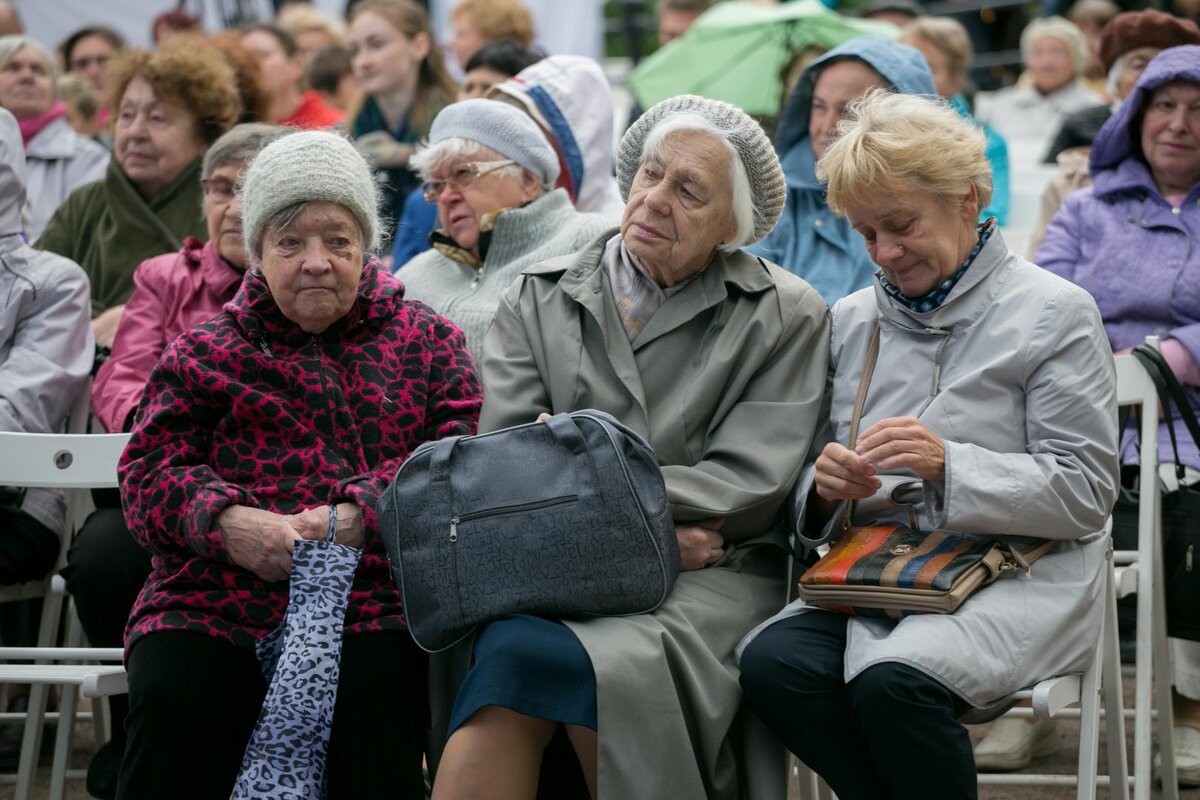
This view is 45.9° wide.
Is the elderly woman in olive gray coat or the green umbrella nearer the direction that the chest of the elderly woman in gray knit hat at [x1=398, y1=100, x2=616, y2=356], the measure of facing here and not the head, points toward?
the elderly woman in olive gray coat

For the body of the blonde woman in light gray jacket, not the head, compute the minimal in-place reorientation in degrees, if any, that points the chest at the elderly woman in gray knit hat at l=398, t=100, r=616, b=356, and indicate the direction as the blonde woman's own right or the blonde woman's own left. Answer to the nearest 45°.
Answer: approximately 90° to the blonde woman's own right

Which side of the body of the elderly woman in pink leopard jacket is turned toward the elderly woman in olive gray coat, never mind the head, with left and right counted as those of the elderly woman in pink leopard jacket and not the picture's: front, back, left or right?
left

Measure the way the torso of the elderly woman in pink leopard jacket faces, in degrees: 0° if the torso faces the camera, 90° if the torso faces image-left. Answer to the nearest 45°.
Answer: approximately 0°

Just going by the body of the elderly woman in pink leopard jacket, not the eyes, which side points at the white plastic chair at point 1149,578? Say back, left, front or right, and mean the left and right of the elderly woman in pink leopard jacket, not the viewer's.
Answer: left

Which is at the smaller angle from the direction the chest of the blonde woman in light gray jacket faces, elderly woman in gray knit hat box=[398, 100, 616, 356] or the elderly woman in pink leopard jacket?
the elderly woman in pink leopard jacket
